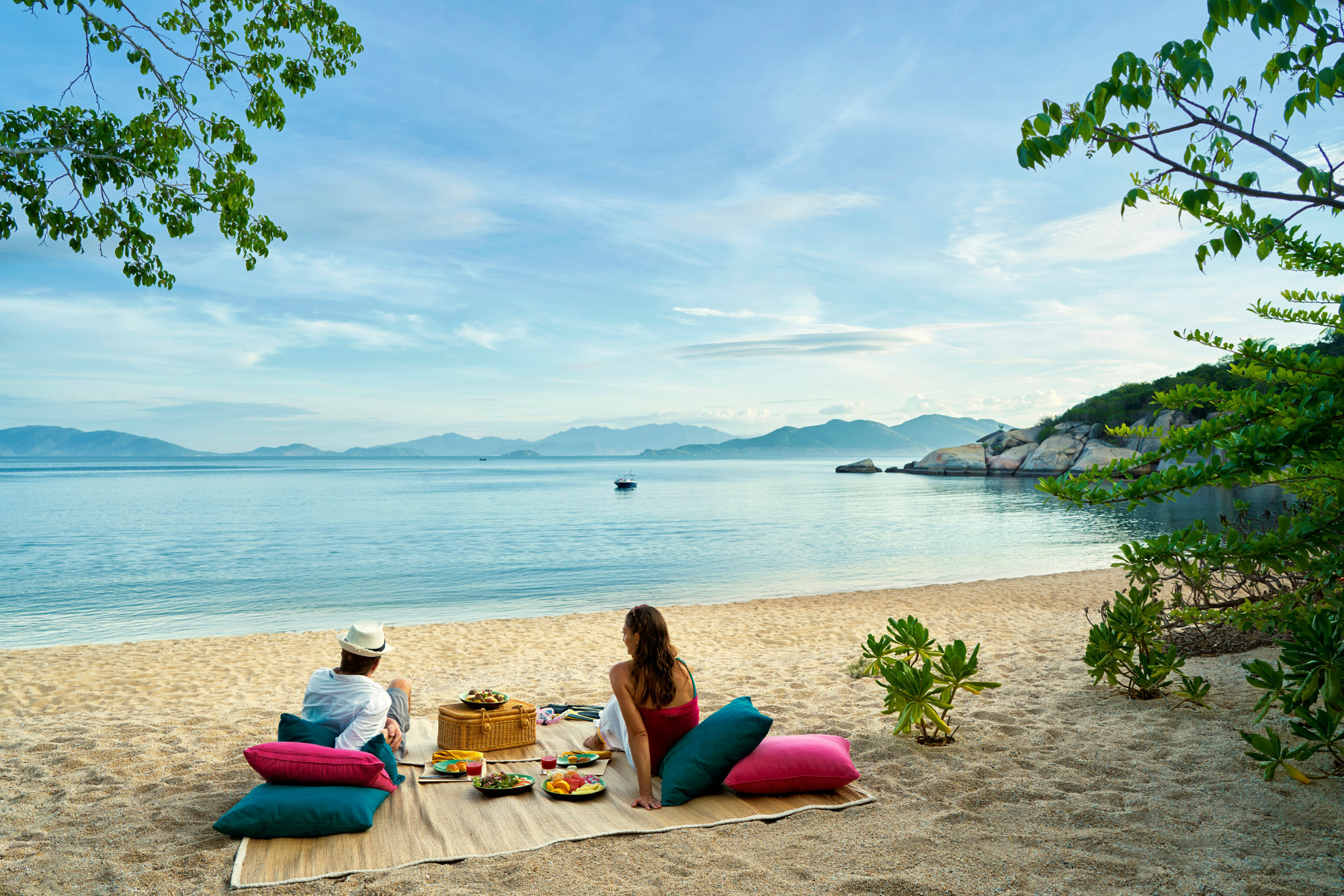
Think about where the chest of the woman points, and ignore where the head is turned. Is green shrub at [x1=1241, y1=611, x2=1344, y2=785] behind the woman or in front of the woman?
behind

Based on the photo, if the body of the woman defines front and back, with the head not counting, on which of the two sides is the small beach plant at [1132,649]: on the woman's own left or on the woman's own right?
on the woman's own right

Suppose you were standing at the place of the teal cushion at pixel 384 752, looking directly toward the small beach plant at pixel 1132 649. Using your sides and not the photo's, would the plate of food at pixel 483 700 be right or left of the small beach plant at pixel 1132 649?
left

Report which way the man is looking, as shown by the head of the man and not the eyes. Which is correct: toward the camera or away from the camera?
away from the camera

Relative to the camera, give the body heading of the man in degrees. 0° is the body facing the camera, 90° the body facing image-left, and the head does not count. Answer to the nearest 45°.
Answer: approximately 225°

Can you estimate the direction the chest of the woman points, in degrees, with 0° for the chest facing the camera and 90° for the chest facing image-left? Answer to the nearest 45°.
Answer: approximately 135°

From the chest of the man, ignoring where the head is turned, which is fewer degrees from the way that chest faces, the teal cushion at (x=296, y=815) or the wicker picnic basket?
the wicker picnic basket

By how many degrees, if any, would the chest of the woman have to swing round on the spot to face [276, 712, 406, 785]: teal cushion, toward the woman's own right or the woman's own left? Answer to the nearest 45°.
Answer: approximately 45° to the woman's own left

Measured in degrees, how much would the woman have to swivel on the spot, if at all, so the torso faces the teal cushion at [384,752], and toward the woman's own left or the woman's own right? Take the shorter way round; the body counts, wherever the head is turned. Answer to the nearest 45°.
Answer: approximately 45° to the woman's own left
